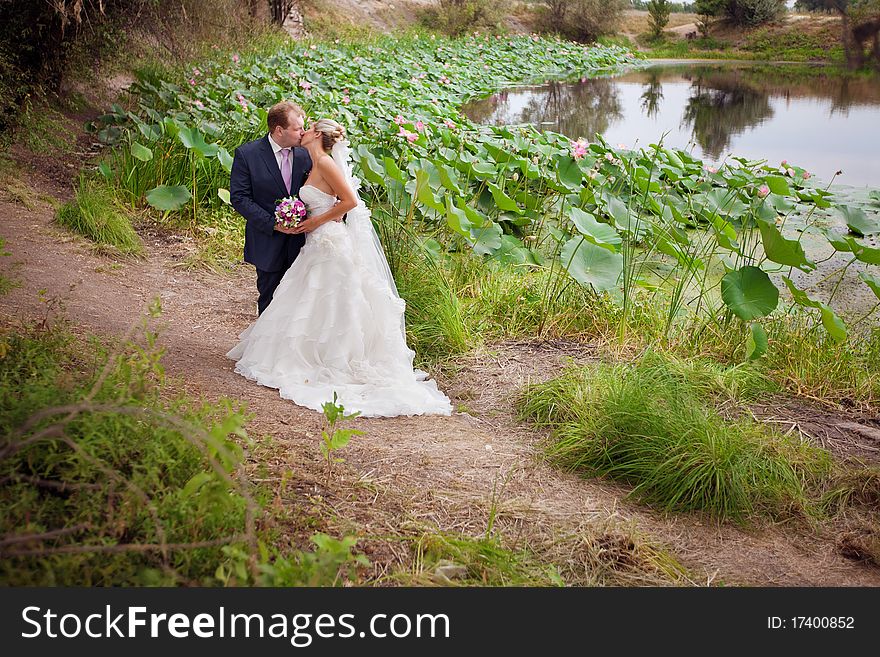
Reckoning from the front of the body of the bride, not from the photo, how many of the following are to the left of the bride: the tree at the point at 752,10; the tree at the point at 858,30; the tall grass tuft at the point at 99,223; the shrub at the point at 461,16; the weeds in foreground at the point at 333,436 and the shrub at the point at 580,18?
1

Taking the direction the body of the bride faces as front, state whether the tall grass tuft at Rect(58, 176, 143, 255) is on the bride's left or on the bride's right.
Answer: on the bride's right

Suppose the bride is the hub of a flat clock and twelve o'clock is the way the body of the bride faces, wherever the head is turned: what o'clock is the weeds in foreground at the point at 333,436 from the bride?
The weeds in foreground is roughly at 9 o'clock from the bride.

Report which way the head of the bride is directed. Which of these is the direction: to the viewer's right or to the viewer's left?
to the viewer's left

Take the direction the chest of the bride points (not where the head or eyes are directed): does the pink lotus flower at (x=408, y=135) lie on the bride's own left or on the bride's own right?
on the bride's own right

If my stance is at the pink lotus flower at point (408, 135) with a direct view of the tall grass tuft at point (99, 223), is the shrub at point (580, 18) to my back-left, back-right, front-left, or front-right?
back-right

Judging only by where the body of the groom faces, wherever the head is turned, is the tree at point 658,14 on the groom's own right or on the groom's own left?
on the groom's own left

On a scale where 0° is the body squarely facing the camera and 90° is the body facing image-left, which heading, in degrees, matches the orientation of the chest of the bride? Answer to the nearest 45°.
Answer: approximately 90°

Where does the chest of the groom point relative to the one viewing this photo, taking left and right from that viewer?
facing the viewer and to the right of the viewer

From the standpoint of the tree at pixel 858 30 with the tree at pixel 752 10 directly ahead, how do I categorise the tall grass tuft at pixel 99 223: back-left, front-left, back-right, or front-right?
back-left

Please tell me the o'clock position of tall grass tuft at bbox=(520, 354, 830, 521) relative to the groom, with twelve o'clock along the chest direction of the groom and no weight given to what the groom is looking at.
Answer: The tall grass tuft is roughly at 12 o'clock from the groom.

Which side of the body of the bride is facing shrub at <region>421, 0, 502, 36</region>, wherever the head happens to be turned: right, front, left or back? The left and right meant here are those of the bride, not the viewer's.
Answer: right

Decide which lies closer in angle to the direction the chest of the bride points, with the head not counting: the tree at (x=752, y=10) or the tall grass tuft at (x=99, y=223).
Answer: the tall grass tuft
